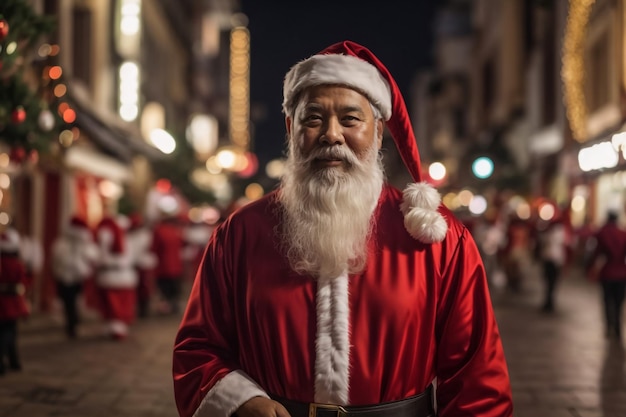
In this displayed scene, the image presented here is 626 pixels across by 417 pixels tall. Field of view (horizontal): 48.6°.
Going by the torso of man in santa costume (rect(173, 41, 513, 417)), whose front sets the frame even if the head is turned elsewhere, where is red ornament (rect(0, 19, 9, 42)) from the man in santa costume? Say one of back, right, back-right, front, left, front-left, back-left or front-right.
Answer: back-right

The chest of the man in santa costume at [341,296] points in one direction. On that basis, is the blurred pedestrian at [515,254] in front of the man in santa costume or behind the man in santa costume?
behind

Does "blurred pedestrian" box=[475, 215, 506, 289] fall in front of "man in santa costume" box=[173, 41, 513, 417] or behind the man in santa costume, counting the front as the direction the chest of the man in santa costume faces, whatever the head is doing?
behind

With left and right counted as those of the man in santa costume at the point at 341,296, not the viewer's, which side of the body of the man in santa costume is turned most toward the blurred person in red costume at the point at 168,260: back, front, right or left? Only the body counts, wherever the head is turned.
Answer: back

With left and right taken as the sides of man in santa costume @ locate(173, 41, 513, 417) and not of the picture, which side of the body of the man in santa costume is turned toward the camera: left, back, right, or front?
front

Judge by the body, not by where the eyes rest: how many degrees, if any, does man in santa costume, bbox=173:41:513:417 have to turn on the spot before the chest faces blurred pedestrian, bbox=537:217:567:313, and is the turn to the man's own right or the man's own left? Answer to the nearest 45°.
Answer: approximately 180°

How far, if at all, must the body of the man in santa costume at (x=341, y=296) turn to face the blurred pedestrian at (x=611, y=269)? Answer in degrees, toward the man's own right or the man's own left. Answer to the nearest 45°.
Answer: approximately 135° to the man's own left

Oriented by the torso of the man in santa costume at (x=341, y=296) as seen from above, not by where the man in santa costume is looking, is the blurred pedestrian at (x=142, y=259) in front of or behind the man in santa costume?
behind
